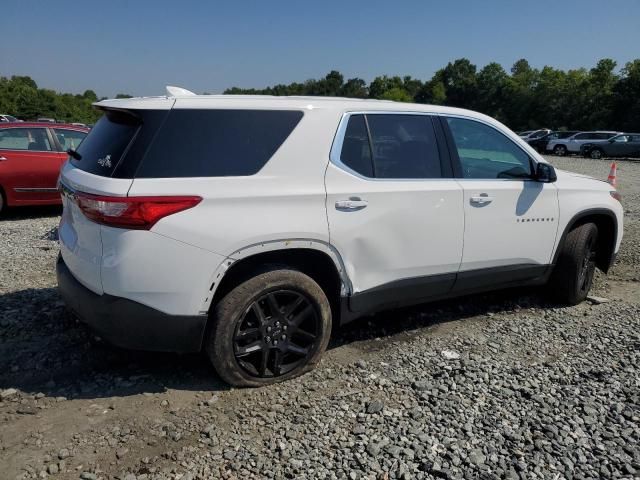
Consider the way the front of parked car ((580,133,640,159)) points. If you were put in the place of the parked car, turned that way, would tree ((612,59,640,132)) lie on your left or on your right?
on your right

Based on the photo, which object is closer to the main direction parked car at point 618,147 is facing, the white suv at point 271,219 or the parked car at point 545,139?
the parked car

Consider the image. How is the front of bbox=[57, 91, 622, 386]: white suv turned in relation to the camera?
facing away from the viewer and to the right of the viewer

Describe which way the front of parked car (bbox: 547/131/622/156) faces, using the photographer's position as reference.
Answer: facing to the left of the viewer

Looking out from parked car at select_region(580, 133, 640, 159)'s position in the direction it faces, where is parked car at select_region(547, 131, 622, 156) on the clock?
parked car at select_region(547, 131, 622, 156) is roughly at 1 o'clock from parked car at select_region(580, 133, 640, 159).

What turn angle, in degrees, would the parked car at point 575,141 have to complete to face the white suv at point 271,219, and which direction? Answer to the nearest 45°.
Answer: approximately 90° to its left

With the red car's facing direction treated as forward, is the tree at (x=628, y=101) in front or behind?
in front

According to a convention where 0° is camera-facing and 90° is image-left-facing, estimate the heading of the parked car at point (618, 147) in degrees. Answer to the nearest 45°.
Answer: approximately 90°

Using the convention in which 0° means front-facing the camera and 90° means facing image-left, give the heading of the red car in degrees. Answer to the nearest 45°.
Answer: approximately 270°

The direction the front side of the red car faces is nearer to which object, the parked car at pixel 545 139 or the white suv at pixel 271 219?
the parked car

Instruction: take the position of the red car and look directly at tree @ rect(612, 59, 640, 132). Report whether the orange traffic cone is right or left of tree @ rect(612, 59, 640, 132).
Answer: right

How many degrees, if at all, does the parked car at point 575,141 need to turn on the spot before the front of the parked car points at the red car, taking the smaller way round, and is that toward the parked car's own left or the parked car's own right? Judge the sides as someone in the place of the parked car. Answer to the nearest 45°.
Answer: approximately 90° to the parked car's own left

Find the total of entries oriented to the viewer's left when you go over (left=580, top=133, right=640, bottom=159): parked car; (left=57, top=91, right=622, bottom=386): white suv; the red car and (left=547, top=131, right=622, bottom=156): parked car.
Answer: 2

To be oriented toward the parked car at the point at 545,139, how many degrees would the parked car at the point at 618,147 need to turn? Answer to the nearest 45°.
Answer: approximately 45° to its right

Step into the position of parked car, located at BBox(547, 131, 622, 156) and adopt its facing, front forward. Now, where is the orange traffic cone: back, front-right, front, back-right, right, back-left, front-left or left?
left

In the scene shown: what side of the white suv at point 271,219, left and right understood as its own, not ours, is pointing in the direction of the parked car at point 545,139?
front
